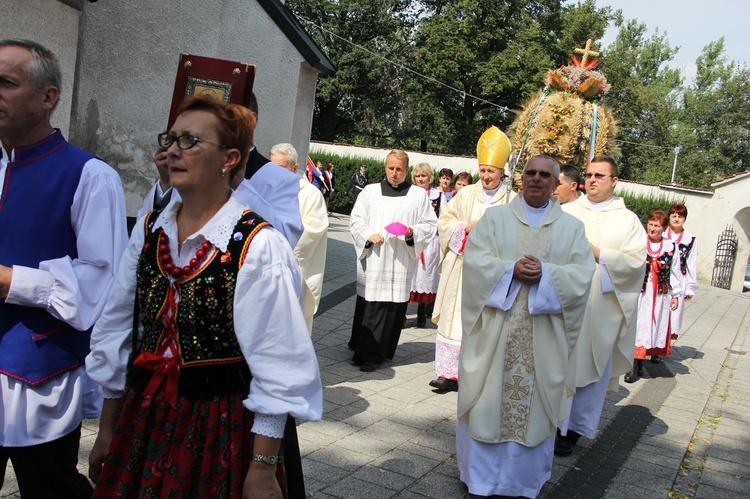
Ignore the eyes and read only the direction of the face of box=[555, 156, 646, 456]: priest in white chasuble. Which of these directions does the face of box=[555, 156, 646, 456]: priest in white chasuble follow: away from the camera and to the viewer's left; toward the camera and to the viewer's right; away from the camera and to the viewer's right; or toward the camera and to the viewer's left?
toward the camera and to the viewer's left

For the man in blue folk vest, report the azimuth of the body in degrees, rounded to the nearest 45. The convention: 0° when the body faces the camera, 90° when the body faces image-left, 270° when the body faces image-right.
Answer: approximately 45°

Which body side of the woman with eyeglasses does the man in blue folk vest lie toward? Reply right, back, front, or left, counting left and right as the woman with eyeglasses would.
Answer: right

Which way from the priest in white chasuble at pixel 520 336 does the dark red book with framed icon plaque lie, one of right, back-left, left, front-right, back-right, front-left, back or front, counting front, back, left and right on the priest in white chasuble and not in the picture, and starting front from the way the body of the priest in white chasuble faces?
front-right

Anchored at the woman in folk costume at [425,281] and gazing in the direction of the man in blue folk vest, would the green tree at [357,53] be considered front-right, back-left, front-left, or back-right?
back-right

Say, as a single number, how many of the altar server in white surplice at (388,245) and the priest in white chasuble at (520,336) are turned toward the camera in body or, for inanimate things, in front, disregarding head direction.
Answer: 2

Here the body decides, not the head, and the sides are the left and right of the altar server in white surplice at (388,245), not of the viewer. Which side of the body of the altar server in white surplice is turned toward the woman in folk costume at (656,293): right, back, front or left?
left
